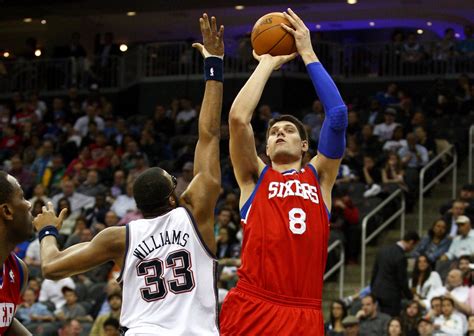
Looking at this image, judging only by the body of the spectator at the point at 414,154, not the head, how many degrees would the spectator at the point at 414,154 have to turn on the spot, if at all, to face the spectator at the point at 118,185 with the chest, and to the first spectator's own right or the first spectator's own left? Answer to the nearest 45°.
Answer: approximately 90° to the first spectator's own right

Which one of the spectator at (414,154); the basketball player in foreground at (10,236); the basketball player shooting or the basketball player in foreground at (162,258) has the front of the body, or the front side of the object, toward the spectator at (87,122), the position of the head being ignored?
the basketball player in foreground at (162,258)

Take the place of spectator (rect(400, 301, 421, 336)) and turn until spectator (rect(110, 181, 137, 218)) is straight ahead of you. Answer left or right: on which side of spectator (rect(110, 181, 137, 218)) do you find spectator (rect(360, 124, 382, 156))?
right

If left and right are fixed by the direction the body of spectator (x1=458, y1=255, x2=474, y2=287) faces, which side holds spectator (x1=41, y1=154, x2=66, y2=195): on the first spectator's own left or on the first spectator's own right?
on the first spectator's own right

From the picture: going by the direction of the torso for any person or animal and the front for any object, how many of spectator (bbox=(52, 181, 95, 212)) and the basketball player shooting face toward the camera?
2

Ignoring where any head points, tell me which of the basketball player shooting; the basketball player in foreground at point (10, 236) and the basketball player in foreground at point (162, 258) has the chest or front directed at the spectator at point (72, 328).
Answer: the basketball player in foreground at point (162, 258)

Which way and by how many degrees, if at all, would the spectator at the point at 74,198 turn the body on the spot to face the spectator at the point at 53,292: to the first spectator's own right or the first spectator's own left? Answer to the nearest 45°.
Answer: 0° — they already face them

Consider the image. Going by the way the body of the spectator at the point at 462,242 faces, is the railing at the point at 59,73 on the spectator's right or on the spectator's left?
on the spectator's right

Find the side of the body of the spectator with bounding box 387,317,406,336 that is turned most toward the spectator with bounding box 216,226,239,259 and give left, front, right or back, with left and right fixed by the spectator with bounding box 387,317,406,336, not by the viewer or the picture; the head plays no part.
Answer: right
